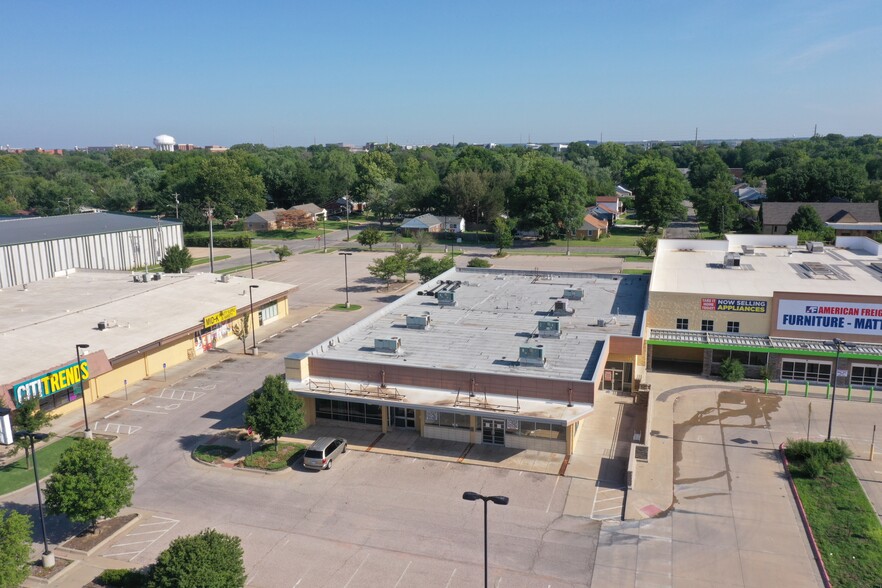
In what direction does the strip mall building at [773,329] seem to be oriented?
toward the camera

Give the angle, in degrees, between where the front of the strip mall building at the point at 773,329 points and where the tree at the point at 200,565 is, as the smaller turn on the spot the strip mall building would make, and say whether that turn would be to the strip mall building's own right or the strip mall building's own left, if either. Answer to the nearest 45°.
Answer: approximately 45° to the strip mall building's own right

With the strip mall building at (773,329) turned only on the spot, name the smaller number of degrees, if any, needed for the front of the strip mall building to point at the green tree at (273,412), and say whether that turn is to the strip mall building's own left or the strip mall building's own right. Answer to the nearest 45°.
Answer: approximately 45° to the strip mall building's own right

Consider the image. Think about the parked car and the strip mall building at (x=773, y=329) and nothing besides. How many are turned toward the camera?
1

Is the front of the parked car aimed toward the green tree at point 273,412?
no

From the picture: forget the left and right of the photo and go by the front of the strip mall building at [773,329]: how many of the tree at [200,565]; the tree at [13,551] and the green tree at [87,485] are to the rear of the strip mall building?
0

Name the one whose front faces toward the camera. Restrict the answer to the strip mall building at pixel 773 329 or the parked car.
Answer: the strip mall building

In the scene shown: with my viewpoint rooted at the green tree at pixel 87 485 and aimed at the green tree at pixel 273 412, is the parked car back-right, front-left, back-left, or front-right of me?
front-right
